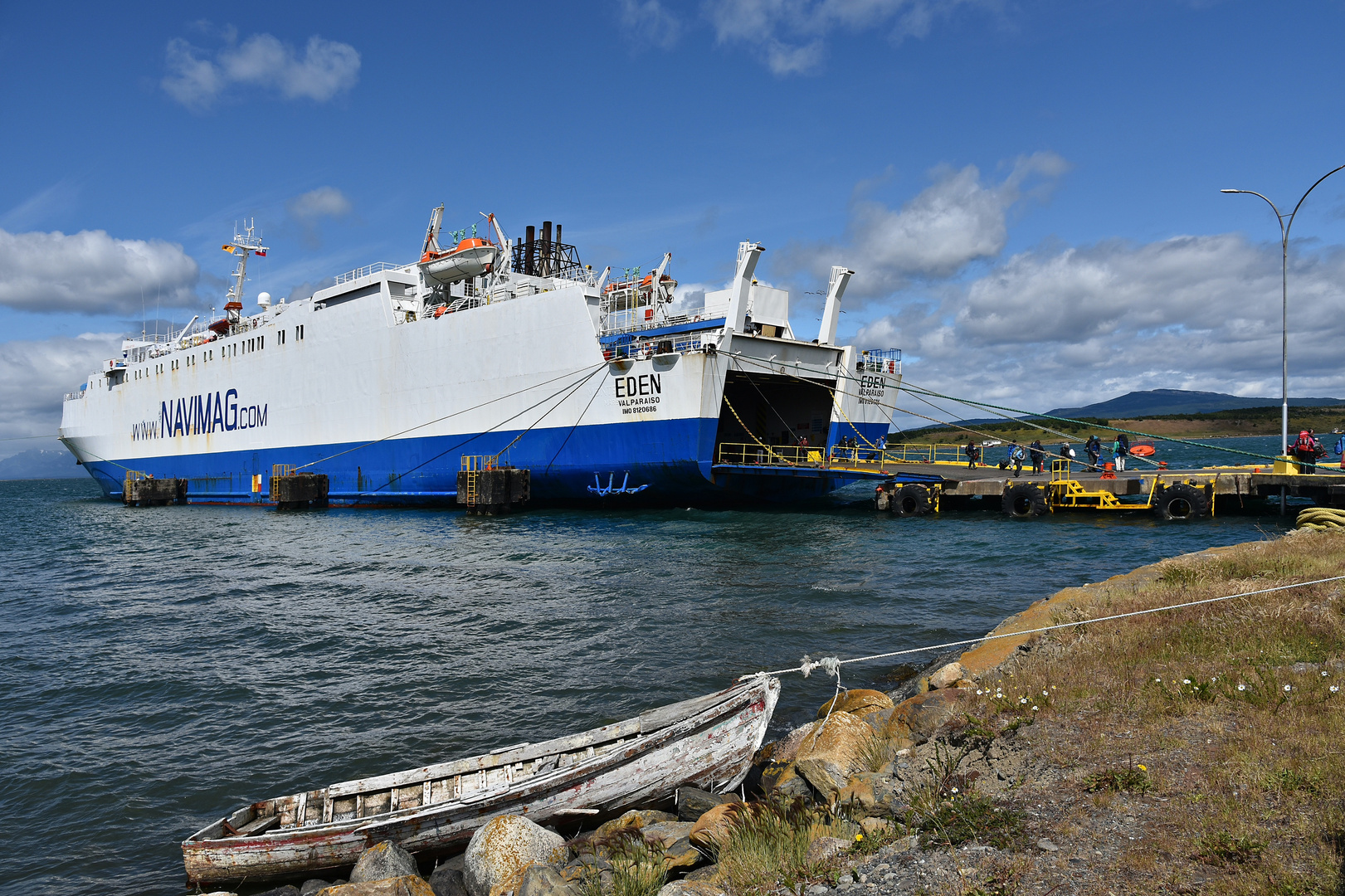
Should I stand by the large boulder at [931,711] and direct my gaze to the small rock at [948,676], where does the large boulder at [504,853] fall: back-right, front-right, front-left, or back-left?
back-left

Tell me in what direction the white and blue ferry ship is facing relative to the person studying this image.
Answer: facing away from the viewer and to the left of the viewer

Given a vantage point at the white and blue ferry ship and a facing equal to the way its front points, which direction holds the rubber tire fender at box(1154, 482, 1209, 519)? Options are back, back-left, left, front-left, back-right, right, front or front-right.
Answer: back

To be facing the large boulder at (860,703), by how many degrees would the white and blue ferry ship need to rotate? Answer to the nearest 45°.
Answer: approximately 135° to its left

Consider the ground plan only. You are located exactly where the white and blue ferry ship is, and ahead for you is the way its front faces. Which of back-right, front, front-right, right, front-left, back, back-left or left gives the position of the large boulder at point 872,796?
back-left

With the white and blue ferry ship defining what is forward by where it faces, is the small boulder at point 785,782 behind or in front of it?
behind

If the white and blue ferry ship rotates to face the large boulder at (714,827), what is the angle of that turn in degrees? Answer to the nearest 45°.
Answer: approximately 135° to its left

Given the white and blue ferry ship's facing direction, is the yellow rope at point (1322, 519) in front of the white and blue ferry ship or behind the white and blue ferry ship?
behind

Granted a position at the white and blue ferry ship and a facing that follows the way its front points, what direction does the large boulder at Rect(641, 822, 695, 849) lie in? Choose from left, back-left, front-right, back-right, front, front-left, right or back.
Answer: back-left

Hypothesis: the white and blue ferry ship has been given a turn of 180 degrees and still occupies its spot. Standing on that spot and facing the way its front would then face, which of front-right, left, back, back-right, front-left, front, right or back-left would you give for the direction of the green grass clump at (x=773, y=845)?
front-right

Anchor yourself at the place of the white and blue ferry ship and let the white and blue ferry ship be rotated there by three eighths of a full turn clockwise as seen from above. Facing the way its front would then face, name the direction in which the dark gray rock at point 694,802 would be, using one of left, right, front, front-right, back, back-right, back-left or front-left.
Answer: right

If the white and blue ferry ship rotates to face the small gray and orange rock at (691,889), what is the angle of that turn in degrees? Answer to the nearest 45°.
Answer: approximately 135° to its left

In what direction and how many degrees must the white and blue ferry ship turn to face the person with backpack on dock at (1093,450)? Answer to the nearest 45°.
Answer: approximately 135° to its right

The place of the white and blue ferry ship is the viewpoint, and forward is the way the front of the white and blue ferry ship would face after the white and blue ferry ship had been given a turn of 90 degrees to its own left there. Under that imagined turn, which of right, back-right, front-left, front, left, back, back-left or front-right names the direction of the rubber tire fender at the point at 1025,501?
left

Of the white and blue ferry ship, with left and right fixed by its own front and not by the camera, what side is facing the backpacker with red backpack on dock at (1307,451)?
back

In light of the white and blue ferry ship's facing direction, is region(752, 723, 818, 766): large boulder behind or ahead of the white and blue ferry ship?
behind

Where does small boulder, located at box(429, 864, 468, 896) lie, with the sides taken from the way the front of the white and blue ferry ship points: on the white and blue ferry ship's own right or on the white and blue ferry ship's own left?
on the white and blue ferry ship's own left
